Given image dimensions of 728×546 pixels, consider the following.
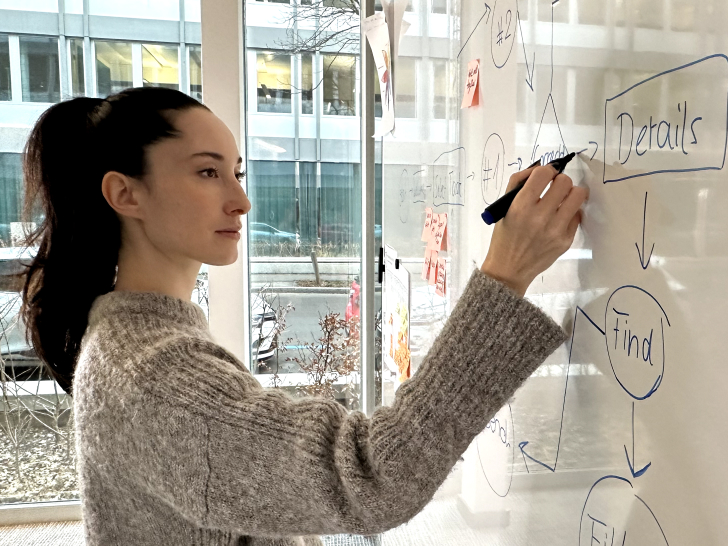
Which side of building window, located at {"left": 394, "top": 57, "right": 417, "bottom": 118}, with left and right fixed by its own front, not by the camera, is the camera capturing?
front

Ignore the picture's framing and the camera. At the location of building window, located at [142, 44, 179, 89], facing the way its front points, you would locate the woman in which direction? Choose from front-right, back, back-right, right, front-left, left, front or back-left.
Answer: front

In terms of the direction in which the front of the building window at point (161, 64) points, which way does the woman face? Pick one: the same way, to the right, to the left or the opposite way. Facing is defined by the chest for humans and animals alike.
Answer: to the left

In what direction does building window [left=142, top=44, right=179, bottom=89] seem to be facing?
toward the camera

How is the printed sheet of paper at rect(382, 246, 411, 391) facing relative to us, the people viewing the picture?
facing the viewer and to the left of the viewer

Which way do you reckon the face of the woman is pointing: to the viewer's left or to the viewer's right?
to the viewer's right

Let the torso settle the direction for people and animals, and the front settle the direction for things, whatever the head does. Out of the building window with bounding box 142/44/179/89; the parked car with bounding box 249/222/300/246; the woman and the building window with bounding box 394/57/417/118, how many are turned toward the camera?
2

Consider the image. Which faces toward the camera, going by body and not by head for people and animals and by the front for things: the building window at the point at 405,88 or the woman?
the building window

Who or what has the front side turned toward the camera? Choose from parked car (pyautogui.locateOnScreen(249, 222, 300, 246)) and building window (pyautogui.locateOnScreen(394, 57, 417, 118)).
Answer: the building window

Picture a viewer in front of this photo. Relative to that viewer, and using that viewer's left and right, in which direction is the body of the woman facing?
facing to the right of the viewer
